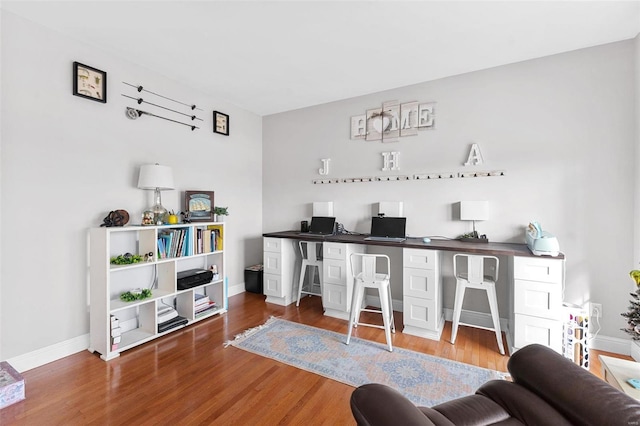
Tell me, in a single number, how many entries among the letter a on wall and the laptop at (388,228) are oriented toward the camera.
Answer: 2

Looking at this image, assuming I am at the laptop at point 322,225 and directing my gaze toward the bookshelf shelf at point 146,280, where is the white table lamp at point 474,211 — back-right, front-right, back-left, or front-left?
back-left

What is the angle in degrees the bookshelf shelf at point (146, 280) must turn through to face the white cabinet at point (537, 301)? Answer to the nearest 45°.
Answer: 0° — it already faces it
